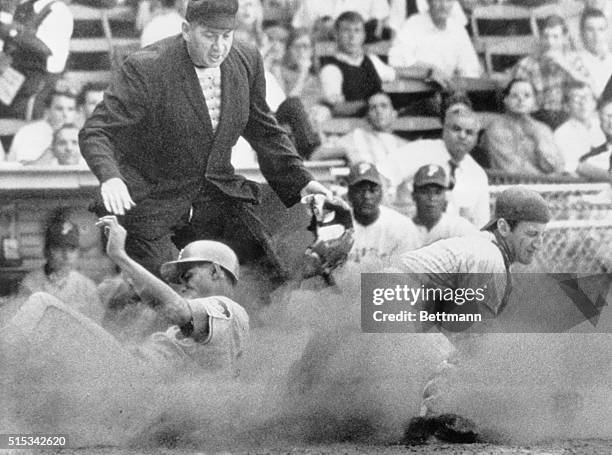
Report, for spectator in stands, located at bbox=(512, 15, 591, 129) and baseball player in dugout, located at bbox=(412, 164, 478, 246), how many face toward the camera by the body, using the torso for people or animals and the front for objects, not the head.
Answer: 2

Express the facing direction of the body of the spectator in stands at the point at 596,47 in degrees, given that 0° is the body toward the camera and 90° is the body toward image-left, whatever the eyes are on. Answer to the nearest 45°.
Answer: approximately 0°

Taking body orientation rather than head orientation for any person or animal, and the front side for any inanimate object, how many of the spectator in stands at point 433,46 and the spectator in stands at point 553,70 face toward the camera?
2
